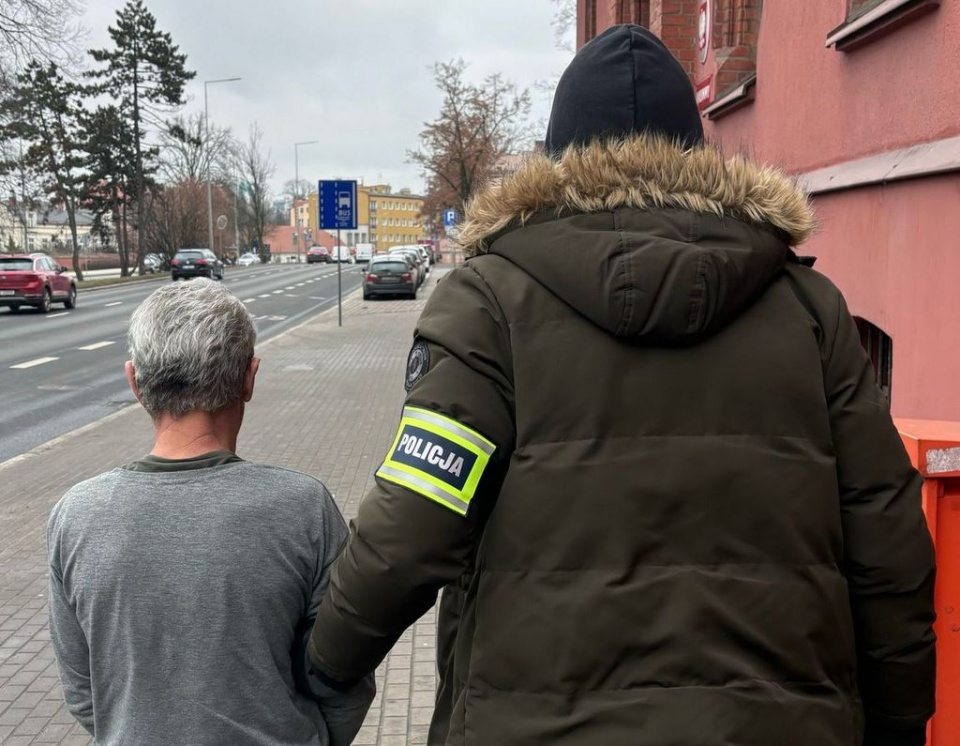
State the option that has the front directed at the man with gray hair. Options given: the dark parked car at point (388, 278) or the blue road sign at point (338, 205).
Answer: the blue road sign

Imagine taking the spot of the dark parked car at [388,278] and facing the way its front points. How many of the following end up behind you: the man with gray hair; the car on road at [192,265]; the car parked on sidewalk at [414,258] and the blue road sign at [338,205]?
2

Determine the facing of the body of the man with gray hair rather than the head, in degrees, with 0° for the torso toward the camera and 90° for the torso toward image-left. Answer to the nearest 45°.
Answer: approximately 180°

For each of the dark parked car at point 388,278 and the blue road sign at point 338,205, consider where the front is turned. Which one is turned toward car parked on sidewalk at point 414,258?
the dark parked car

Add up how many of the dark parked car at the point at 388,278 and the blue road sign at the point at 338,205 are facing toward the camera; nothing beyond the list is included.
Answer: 1

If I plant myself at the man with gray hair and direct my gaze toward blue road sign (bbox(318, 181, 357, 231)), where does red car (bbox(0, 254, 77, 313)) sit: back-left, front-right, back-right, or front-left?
front-left

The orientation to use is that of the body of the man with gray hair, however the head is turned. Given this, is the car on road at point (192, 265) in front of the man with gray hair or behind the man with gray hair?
in front

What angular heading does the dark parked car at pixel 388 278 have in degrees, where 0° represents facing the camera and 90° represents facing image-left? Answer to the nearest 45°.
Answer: approximately 180°

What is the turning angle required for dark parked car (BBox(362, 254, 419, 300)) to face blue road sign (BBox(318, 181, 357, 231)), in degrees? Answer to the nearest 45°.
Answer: approximately 180°

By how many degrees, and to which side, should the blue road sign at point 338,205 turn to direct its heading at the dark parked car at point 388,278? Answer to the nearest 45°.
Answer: approximately 180°

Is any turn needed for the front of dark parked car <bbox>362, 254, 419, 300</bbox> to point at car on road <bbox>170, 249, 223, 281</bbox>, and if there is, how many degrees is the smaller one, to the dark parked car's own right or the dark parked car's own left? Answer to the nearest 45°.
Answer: approximately 45° to the dark parked car's own left

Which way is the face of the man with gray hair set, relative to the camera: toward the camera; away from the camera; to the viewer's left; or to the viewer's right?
away from the camera

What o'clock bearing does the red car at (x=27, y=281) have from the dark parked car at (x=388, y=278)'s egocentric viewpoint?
The red car is roughly at 8 o'clock from the dark parked car.

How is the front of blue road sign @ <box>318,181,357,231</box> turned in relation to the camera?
facing the viewer

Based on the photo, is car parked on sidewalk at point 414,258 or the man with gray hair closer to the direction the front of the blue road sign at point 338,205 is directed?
the man with gray hair

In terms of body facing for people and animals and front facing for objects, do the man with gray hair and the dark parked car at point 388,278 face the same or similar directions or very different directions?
same or similar directions
